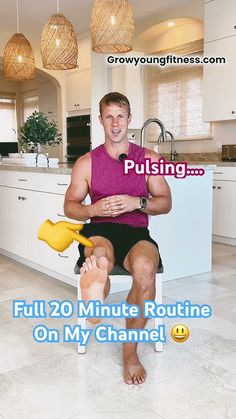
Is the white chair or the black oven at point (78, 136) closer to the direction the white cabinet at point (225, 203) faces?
the white chair

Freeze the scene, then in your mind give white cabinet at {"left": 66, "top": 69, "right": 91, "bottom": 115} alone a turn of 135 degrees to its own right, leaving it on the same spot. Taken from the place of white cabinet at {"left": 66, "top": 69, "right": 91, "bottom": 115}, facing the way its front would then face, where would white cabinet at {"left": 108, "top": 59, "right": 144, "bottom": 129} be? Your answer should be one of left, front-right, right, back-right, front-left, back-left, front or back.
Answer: back-right

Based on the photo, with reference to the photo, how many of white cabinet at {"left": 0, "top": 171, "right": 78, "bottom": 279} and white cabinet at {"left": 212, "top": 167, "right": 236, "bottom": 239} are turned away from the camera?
0

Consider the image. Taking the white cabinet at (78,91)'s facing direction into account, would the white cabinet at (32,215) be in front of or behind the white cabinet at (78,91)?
in front

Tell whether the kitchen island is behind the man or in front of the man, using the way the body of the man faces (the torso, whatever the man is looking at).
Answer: behind

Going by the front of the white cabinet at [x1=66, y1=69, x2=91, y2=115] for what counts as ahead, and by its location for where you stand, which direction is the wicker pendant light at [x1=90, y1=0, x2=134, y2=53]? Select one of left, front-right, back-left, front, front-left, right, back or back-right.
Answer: front-left

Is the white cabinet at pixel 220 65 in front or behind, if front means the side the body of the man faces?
behind
